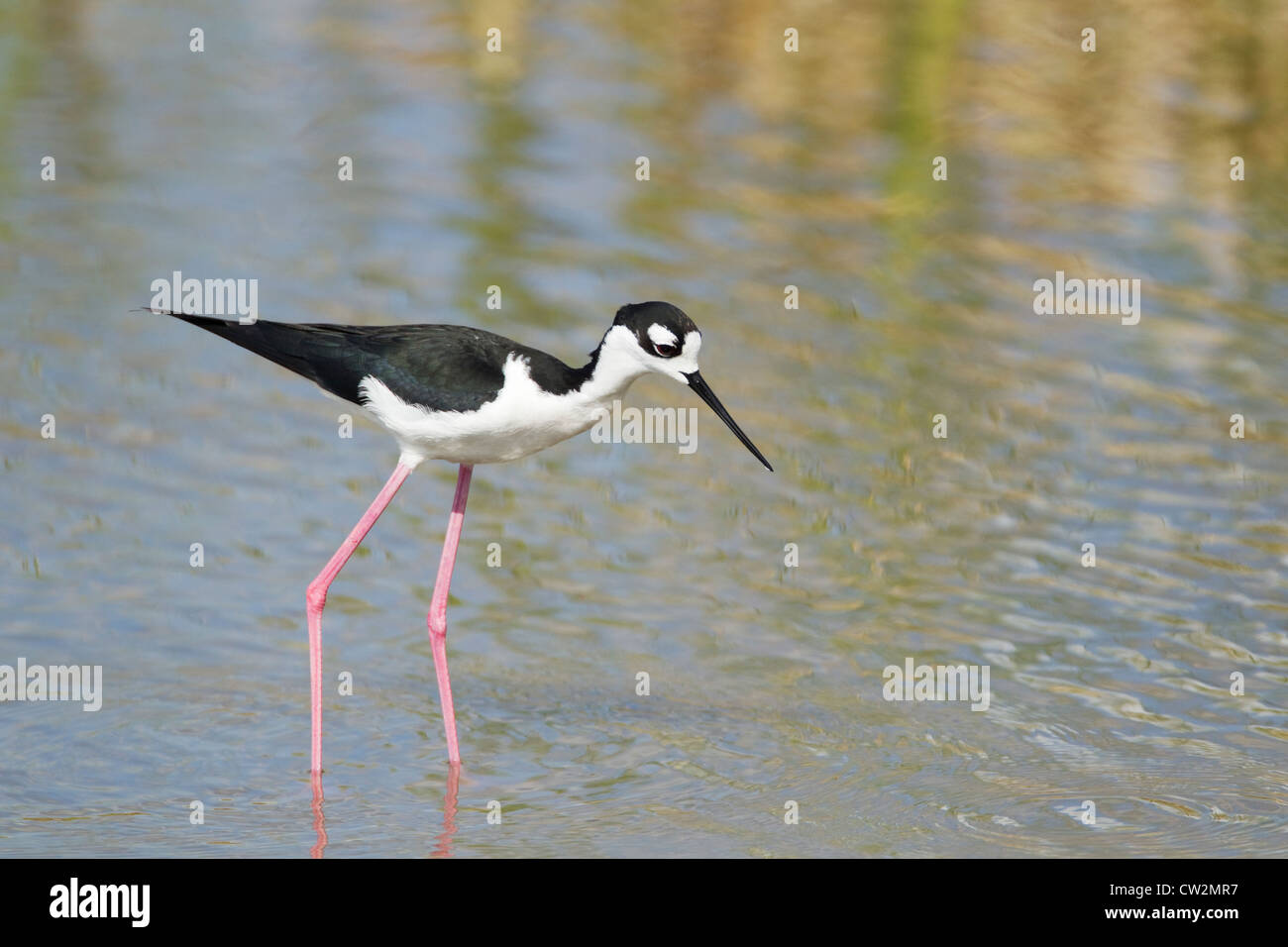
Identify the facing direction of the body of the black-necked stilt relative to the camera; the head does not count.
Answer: to the viewer's right
